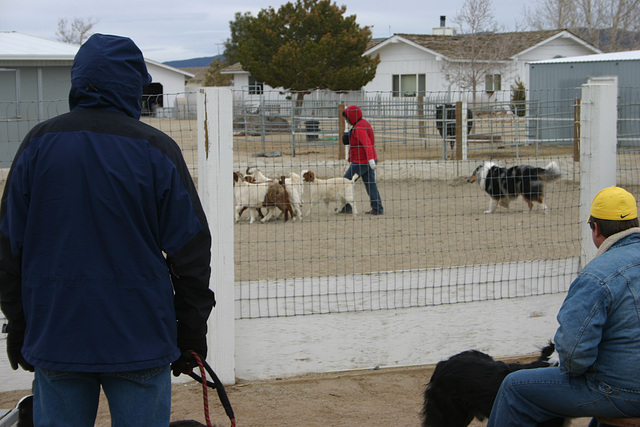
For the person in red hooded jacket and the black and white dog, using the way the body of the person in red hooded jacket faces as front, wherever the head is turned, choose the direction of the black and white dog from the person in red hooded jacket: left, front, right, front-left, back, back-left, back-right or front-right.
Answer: back

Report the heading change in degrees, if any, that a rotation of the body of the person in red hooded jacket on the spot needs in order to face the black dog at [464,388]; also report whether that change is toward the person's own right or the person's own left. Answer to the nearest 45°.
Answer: approximately 90° to the person's own left

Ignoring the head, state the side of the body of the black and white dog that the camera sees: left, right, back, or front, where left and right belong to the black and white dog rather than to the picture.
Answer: left

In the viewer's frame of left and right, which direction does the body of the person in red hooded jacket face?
facing to the left of the viewer

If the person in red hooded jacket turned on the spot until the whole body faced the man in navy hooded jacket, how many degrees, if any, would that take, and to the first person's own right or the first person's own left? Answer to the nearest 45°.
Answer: approximately 90° to the first person's own left

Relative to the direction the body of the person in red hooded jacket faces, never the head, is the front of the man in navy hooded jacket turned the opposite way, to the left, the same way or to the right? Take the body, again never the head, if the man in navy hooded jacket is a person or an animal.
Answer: to the right

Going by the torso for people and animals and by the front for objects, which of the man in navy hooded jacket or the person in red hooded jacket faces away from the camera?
the man in navy hooded jacket

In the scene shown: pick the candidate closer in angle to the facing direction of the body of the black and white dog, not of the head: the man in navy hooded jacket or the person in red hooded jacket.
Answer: the person in red hooded jacket

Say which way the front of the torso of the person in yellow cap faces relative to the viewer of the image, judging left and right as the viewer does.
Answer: facing away from the viewer and to the left of the viewer

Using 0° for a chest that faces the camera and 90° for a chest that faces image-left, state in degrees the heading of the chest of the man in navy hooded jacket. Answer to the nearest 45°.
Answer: approximately 180°

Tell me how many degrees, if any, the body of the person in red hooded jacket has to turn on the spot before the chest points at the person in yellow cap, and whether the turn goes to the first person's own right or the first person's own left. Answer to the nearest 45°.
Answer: approximately 90° to the first person's own left

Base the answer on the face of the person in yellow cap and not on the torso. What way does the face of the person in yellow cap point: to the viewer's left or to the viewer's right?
to the viewer's left
